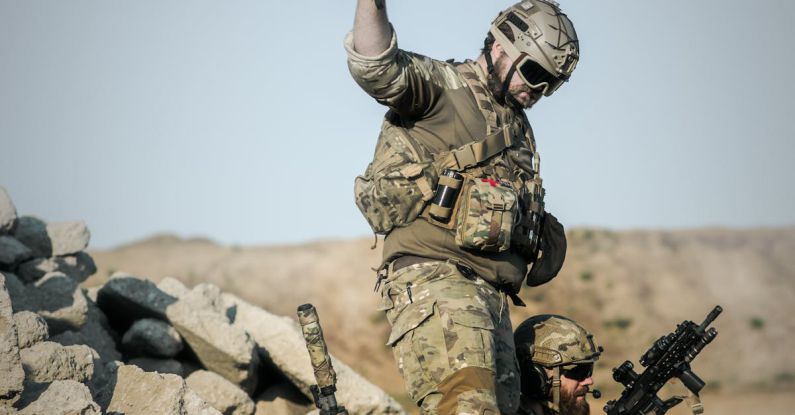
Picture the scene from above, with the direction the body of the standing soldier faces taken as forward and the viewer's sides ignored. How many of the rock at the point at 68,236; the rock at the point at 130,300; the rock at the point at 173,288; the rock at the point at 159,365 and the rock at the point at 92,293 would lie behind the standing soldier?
5

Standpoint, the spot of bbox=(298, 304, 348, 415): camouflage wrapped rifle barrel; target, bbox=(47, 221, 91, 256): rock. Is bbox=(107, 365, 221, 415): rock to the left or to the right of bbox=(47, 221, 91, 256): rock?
left

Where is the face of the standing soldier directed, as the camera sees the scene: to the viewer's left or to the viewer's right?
to the viewer's right

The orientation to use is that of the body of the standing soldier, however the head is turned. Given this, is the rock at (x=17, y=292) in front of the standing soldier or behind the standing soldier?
behind

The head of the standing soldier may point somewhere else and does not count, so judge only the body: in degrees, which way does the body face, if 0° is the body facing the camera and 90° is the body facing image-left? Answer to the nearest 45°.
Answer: approximately 315°

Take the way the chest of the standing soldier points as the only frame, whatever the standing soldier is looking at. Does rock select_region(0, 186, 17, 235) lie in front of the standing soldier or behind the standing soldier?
behind

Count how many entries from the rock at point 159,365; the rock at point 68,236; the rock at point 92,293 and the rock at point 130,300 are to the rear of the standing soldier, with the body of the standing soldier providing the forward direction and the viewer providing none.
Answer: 4

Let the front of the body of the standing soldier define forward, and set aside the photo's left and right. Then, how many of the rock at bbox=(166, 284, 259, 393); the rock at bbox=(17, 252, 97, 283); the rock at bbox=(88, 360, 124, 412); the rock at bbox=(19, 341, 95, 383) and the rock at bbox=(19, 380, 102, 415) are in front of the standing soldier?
0

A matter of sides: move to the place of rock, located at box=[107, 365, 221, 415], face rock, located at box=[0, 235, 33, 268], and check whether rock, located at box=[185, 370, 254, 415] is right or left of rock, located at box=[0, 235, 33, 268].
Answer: right

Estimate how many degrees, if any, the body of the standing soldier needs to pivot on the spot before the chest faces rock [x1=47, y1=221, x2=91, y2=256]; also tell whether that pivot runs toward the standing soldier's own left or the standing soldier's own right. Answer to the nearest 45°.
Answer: approximately 180°
